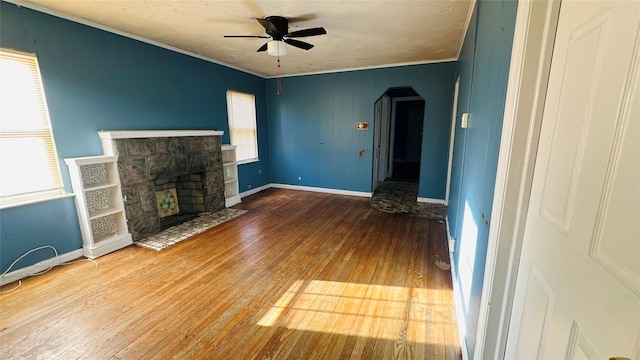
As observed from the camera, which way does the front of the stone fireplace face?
facing the viewer and to the right of the viewer

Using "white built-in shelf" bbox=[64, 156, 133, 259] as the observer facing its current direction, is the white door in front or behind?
in front

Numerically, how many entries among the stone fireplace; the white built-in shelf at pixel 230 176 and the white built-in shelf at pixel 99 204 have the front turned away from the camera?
0

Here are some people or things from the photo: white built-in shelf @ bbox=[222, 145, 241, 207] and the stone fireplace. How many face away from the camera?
0

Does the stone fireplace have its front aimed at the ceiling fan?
yes

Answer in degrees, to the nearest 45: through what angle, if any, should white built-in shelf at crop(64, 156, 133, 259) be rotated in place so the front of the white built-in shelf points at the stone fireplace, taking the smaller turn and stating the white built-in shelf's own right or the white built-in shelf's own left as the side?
approximately 45° to the white built-in shelf's own left

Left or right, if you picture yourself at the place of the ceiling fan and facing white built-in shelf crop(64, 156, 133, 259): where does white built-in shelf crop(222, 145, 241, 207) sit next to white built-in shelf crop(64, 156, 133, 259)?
right

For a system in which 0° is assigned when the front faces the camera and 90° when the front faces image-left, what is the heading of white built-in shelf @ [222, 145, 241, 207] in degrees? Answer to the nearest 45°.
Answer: approximately 315°

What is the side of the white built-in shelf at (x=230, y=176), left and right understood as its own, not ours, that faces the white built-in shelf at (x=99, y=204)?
right

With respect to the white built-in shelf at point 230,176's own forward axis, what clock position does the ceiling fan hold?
The ceiling fan is roughly at 1 o'clock from the white built-in shelf.

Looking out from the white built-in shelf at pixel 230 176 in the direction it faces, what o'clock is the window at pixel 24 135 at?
The window is roughly at 3 o'clock from the white built-in shelf.

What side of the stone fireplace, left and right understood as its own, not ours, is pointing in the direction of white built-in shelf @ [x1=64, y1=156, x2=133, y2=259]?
right
